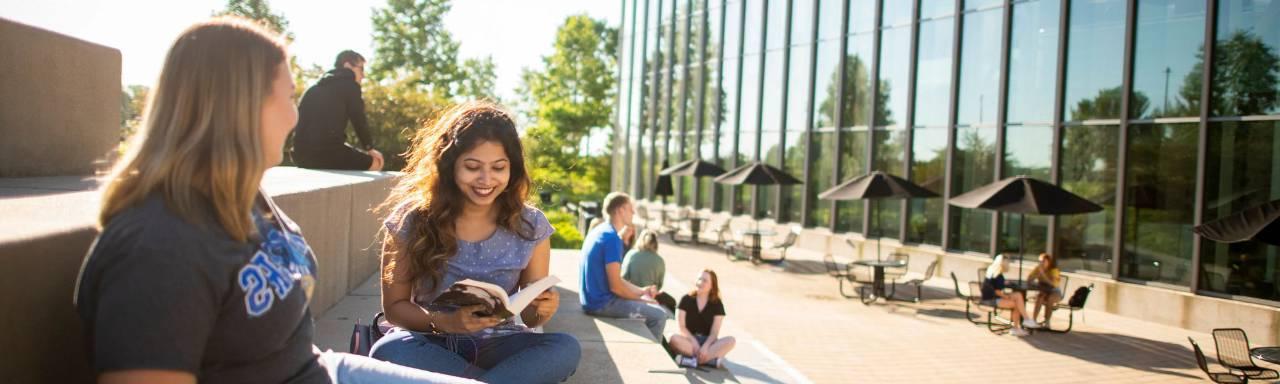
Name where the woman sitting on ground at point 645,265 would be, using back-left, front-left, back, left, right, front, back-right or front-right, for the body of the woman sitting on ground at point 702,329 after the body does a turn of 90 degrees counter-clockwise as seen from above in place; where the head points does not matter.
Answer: back-left

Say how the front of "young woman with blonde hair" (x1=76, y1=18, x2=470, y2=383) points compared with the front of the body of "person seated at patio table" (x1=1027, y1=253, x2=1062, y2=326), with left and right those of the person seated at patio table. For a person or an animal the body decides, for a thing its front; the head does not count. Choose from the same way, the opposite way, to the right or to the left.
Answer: the opposite way

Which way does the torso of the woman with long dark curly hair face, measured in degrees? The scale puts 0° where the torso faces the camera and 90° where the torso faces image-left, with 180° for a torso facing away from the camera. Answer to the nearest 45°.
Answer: approximately 0°

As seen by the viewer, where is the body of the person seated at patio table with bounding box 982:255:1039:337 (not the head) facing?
to the viewer's right

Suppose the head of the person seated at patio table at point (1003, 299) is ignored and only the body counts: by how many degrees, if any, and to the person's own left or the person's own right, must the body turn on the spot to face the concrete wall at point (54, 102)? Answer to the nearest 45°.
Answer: approximately 135° to the person's own right

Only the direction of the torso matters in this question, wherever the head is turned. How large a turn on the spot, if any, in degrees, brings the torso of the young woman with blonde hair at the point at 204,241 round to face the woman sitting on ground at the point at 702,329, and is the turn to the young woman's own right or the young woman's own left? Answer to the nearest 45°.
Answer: approximately 45° to the young woman's own left

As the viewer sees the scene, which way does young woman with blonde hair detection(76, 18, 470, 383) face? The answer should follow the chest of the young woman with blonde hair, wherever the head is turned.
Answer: to the viewer's right

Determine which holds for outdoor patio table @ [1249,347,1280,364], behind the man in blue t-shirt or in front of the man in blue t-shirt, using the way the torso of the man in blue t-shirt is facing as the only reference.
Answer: in front

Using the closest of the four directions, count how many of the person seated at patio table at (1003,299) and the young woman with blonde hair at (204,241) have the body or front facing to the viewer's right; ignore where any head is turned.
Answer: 2
